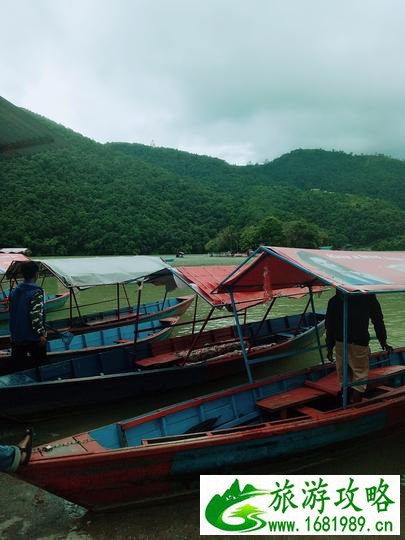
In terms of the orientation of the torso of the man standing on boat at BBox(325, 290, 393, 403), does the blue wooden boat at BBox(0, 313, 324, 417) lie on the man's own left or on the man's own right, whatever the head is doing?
on the man's own left

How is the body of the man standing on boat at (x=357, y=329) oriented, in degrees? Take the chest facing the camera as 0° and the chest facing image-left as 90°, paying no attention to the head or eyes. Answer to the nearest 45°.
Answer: approximately 180°

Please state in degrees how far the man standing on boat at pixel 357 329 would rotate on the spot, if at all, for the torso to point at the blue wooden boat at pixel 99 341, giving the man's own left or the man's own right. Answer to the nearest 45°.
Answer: approximately 45° to the man's own left

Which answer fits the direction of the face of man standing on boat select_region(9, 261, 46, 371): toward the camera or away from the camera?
away from the camera
